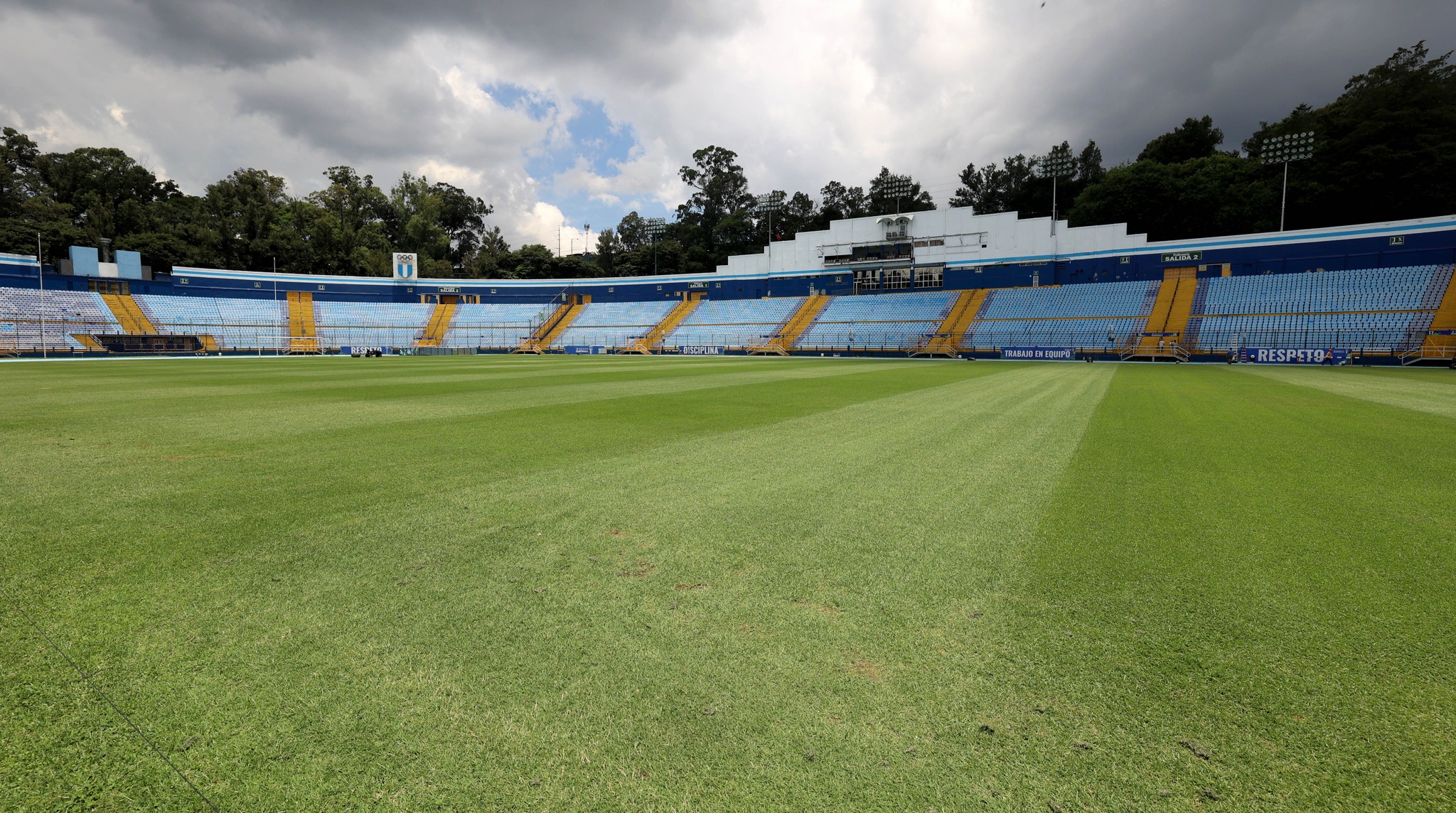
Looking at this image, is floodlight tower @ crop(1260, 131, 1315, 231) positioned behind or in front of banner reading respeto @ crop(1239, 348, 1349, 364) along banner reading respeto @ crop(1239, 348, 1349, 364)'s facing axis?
behind

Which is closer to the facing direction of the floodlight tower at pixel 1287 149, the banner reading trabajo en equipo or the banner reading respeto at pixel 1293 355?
the banner reading respeto

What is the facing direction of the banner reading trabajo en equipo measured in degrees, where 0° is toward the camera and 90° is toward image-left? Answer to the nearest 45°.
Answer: approximately 0°

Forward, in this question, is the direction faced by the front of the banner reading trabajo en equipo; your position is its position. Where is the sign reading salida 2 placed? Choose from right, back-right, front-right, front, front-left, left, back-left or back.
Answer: back-left

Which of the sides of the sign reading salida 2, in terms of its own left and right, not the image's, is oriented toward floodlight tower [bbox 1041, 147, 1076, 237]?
right

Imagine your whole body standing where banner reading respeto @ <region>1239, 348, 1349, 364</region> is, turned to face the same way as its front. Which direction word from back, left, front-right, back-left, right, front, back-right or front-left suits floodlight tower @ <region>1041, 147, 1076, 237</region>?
back-right

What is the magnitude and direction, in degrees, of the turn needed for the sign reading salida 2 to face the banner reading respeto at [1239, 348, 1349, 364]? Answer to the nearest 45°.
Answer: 0° — it already faces it

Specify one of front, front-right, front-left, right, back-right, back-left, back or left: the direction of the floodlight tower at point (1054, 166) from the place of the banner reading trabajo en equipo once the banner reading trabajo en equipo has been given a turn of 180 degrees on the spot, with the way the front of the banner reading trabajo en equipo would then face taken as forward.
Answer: front

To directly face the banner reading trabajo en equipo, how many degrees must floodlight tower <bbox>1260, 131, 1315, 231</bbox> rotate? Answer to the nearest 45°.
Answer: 0° — it already faces it
